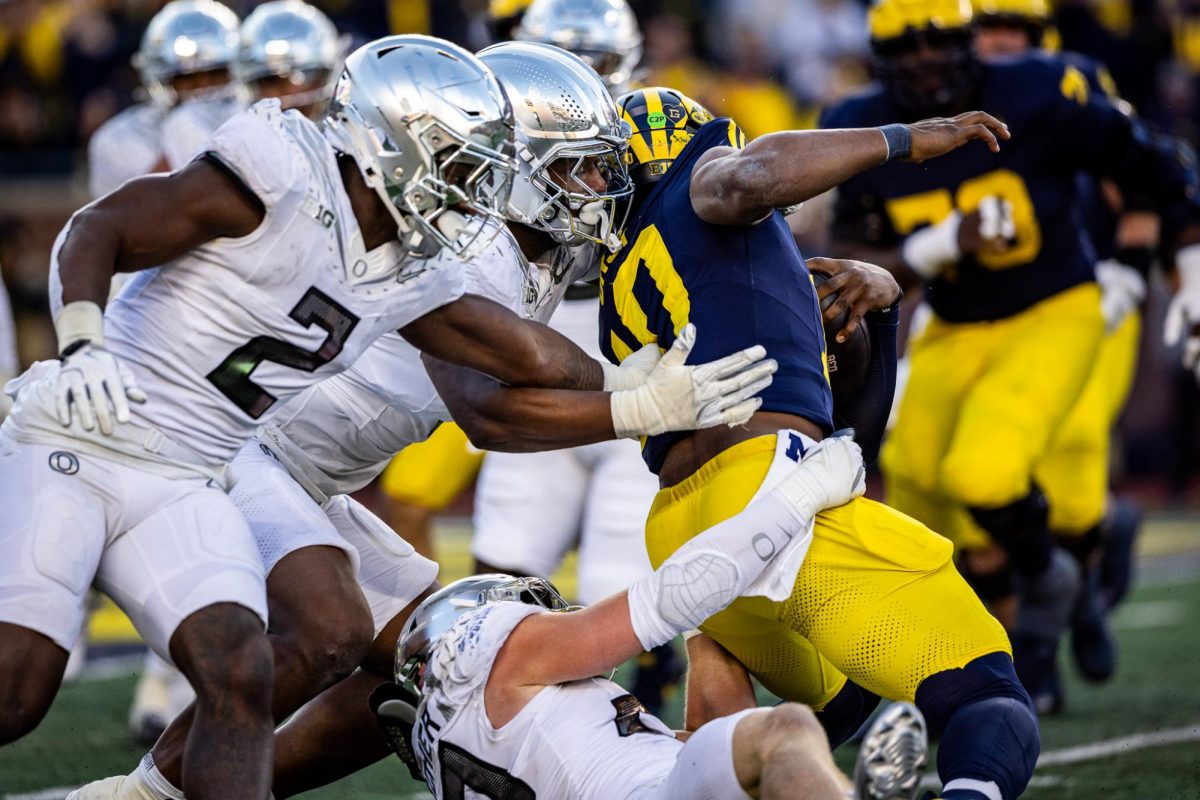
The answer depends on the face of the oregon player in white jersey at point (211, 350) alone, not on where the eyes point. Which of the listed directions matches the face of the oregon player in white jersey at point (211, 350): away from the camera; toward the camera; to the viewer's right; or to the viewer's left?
to the viewer's right

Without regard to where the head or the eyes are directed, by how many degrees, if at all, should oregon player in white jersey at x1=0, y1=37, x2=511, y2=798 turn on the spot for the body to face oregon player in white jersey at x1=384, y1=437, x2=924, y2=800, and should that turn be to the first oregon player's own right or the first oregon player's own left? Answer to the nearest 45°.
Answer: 0° — they already face them

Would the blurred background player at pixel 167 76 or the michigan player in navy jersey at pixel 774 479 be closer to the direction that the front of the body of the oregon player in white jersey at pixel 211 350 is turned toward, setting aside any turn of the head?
the michigan player in navy jersey

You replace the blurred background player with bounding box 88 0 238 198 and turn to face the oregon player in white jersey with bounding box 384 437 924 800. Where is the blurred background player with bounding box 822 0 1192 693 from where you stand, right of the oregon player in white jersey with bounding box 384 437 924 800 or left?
left

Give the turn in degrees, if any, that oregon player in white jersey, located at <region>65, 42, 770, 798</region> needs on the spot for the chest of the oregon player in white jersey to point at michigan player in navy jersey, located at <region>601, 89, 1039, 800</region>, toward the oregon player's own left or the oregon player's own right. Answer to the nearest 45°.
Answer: approximately 45° to the oregon player's own right

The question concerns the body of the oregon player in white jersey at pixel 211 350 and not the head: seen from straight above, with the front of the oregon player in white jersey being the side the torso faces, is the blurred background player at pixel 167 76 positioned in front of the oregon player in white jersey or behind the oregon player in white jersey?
behind

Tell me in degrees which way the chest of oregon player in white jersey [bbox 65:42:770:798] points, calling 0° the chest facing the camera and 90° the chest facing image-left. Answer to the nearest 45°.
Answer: approximately 270°

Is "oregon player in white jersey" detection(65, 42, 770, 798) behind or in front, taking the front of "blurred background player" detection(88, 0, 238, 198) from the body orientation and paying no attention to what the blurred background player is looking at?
in front
